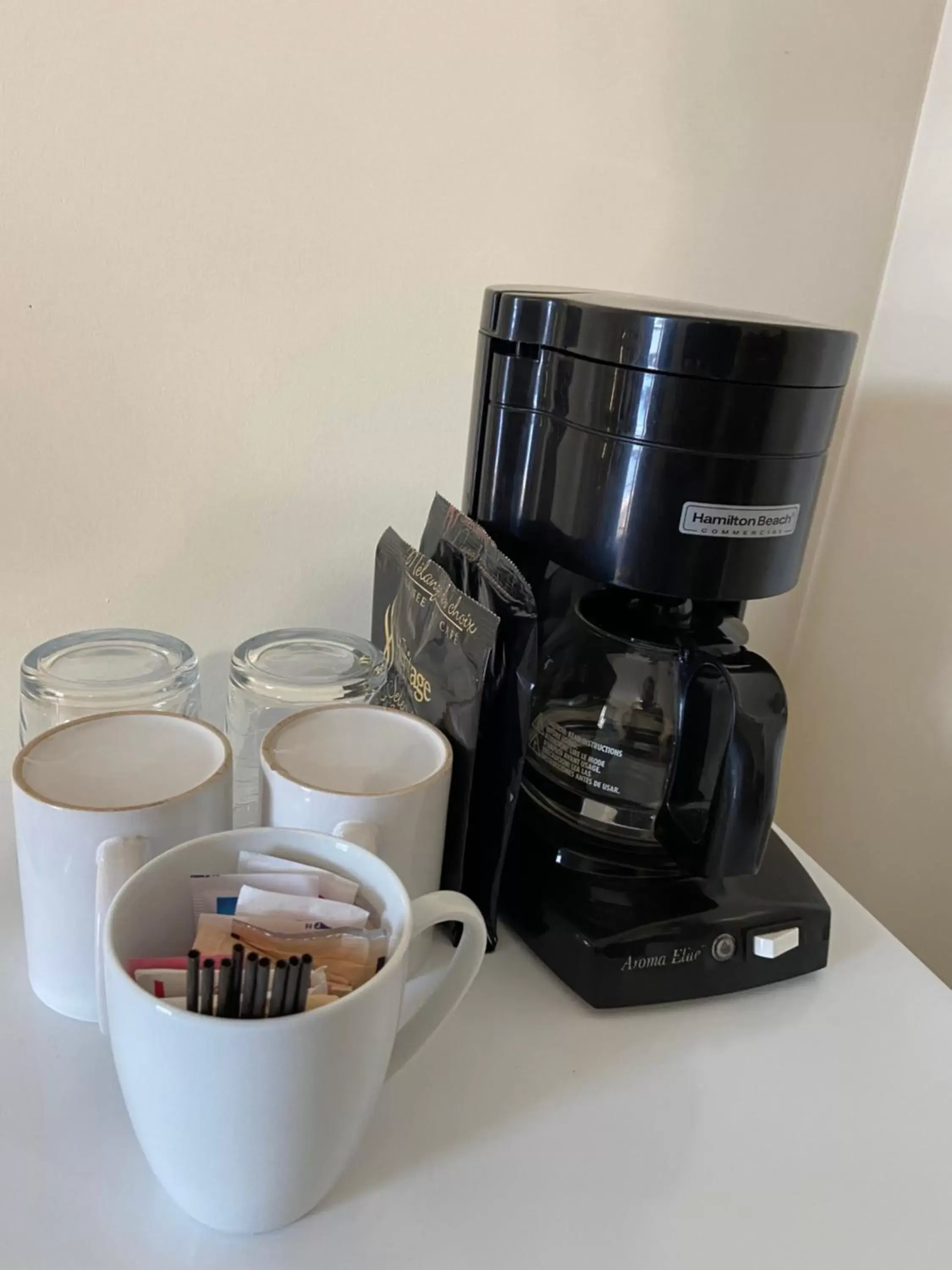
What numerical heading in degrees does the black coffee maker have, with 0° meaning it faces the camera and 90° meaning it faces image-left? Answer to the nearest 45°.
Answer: approximately 315°

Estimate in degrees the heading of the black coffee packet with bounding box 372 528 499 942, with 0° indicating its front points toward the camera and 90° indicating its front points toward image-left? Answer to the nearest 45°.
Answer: approximately 45°
